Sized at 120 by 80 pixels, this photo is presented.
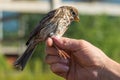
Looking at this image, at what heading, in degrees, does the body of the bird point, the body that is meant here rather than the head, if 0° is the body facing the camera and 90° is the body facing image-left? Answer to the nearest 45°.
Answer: approximately 270°
